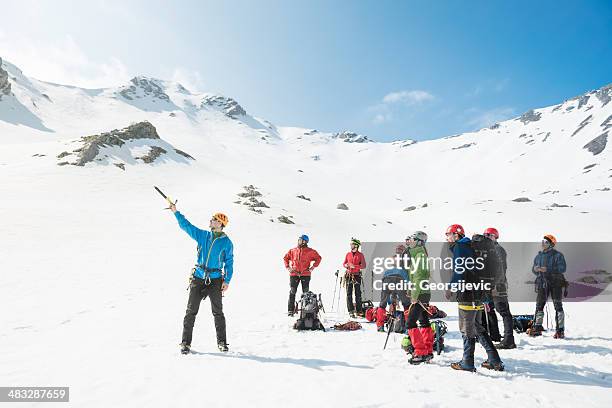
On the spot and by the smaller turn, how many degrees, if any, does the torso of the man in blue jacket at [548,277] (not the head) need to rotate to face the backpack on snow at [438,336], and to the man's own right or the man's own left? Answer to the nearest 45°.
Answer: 0° — they already face it

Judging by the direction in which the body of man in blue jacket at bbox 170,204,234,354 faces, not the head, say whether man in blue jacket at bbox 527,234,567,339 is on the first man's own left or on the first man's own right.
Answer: on the first man's own left

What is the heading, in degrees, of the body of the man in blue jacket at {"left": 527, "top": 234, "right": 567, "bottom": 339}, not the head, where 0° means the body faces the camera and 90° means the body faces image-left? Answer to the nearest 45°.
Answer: approximately 45°

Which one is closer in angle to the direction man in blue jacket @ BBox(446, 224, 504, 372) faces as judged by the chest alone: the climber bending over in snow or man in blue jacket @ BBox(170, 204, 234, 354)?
the man in blue jacket

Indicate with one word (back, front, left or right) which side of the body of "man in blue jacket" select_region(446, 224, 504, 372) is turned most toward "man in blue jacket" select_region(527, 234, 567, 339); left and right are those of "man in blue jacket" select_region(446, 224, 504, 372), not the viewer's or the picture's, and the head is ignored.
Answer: right

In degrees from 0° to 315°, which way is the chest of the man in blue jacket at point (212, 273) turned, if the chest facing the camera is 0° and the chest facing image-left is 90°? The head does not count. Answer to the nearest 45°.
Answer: approximately 0°

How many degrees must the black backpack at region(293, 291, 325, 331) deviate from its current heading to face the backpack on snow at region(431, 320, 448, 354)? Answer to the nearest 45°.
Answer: approximately 45° to its left

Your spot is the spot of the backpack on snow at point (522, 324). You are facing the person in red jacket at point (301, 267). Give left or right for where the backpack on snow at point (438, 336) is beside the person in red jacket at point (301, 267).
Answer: left

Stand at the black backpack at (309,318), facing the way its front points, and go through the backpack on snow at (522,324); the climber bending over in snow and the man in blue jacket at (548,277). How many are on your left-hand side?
3
